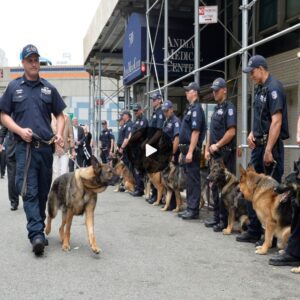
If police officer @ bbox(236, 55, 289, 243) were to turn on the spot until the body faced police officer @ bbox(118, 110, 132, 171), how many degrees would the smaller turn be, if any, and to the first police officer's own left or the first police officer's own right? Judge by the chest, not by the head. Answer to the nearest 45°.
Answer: approximately 45° to the first police officer's own right

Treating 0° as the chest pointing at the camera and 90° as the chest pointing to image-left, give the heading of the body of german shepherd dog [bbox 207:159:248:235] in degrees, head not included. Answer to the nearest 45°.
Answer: approximately 45°

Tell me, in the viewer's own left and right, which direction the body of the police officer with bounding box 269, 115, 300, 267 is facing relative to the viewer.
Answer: facing to the left of the viewer

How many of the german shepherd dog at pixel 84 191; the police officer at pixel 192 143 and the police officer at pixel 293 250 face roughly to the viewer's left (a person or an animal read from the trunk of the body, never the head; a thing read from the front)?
2

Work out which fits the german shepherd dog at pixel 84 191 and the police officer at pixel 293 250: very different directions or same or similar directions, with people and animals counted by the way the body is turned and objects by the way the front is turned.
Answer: very different directions

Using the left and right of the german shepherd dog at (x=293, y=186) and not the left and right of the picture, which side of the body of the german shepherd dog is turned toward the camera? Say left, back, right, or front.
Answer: left

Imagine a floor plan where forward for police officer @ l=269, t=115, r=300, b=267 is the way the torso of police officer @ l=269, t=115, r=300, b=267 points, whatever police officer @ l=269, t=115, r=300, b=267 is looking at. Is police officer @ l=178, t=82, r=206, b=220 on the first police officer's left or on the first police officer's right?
on the first police officer's right

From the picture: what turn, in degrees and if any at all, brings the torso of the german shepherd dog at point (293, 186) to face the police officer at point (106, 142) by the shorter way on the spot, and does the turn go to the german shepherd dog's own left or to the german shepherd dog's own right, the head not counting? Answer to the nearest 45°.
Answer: approximately 45° to the german shepherd dog's own right

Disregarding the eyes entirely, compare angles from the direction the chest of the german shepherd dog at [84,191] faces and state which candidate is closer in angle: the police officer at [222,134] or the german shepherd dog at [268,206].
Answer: the german shepherd dog
